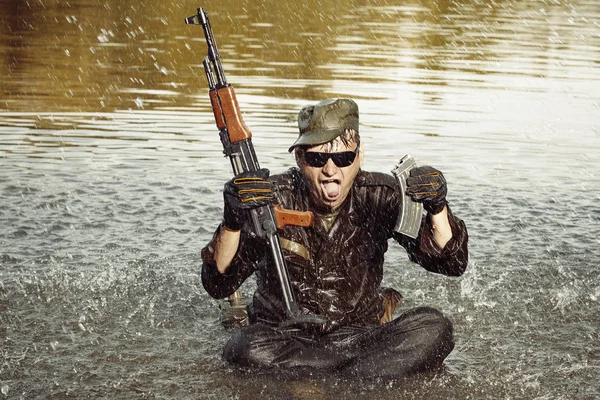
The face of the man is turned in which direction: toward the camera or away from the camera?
toward the camera

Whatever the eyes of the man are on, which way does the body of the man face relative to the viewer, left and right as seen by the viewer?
facing the viewer
